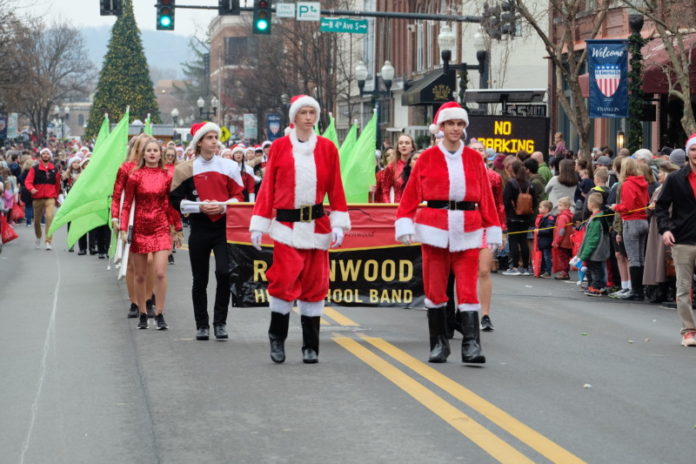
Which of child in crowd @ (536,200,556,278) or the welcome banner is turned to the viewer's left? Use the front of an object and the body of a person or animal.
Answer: the child in crowd

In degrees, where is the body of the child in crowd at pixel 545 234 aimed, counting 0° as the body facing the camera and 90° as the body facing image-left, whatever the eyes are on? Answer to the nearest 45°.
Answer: approximately 90°

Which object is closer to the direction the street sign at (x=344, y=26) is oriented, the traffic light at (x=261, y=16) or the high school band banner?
the high school band banner

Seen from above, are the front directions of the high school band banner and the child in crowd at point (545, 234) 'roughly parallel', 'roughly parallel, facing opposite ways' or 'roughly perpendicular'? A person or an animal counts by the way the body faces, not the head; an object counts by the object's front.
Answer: roughly perpendicular

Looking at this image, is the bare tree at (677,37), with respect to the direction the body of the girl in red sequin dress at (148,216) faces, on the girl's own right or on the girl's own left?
on the girl's own left

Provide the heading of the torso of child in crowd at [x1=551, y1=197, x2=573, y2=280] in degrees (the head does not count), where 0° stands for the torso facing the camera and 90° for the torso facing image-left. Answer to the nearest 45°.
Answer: approximately 90°

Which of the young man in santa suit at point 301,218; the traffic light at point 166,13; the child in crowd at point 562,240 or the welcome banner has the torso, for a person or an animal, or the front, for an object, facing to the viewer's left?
the child in crowd

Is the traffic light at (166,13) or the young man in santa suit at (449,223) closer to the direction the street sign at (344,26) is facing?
the young man in santa suit

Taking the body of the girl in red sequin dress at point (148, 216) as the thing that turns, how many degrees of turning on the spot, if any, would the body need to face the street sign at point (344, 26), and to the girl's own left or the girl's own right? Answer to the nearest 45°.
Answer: approximately 180°

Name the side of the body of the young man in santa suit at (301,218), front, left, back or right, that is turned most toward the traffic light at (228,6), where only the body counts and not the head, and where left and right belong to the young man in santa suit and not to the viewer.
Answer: back
